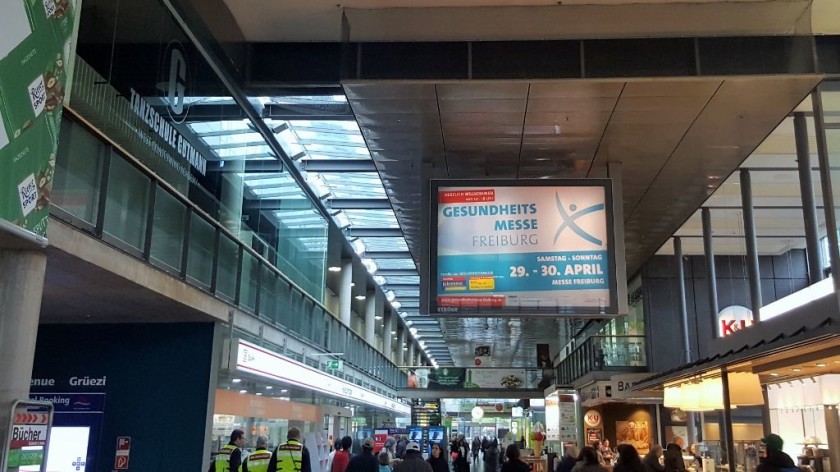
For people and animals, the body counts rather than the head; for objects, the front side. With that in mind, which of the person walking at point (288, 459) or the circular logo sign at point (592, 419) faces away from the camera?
the person walking

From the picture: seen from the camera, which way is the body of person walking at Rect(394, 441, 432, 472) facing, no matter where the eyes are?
away from the camera

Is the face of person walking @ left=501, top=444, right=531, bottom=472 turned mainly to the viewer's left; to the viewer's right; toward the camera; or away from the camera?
away from the camera

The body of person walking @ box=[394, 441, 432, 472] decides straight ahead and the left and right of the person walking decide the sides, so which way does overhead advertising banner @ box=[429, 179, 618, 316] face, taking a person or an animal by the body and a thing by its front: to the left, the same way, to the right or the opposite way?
the opposite way

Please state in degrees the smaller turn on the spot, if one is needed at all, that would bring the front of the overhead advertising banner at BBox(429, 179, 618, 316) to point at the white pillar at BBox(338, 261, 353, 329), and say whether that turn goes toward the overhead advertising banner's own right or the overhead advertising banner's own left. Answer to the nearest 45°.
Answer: approximately 180°

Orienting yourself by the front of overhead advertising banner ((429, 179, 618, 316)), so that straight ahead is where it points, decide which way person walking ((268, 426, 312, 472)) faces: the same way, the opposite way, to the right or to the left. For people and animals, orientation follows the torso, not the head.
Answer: the opposite way

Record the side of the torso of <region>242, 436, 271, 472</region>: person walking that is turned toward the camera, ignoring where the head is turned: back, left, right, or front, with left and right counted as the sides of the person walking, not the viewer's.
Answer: back

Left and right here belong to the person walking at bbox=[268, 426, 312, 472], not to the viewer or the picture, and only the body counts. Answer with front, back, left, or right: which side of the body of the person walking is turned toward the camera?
back

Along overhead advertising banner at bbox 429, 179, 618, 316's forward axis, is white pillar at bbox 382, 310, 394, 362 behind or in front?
behind

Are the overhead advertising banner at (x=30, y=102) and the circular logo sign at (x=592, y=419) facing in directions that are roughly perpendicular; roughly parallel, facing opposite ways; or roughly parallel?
roughly perpendicular

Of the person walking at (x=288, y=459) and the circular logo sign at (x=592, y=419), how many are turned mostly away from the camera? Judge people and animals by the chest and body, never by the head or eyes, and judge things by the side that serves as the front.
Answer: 1

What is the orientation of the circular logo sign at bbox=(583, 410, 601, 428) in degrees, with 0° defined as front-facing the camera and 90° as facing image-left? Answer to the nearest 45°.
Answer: approximately 0°

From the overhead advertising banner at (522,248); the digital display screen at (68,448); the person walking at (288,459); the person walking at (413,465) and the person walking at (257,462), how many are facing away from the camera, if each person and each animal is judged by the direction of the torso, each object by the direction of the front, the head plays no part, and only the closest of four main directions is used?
3
